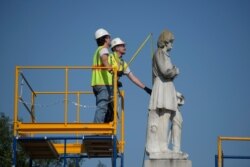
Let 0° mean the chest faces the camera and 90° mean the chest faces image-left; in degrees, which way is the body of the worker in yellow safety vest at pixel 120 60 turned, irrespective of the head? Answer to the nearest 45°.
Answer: approximately 270°

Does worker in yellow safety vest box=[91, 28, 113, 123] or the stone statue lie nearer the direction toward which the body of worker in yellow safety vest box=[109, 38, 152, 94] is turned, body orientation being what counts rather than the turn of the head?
the stone statue

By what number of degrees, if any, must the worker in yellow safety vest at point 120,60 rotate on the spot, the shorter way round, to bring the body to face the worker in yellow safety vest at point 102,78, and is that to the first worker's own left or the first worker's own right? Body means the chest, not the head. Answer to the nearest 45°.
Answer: approximately 135° to the first worker's own right

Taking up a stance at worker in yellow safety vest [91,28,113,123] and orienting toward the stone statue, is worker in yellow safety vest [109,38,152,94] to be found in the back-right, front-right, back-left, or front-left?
front-left

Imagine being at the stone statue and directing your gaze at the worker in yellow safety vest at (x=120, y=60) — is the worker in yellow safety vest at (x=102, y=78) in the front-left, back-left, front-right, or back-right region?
front-left

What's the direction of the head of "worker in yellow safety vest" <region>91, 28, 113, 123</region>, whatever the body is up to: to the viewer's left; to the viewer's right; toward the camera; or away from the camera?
to the viewer's right
